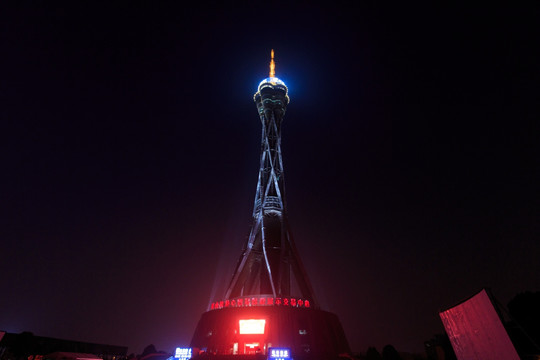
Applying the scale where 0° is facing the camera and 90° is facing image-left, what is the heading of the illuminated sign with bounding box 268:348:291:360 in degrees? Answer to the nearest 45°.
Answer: approximately 0°

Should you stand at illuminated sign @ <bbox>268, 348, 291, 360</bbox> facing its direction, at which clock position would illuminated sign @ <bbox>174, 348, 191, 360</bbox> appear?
illuminated sign @ <bbox>174, 348, 191, 360</bbox> is roughly at 4 o'clock from illuminated sign @ <bbox>268, 348, 291, 360</bbox>.

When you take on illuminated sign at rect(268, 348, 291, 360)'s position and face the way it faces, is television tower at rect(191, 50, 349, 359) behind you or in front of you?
behind

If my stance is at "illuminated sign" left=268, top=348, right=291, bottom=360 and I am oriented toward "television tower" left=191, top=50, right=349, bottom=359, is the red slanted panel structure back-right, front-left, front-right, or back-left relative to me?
back-right

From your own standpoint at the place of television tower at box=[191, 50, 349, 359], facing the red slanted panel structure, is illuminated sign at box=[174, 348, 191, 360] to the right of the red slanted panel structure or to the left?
right

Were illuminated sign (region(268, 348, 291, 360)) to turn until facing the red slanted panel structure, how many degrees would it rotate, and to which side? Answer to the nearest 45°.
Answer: approximately 45° to its left

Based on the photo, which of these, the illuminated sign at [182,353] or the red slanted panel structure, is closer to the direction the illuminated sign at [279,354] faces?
the red slanted panel structure
